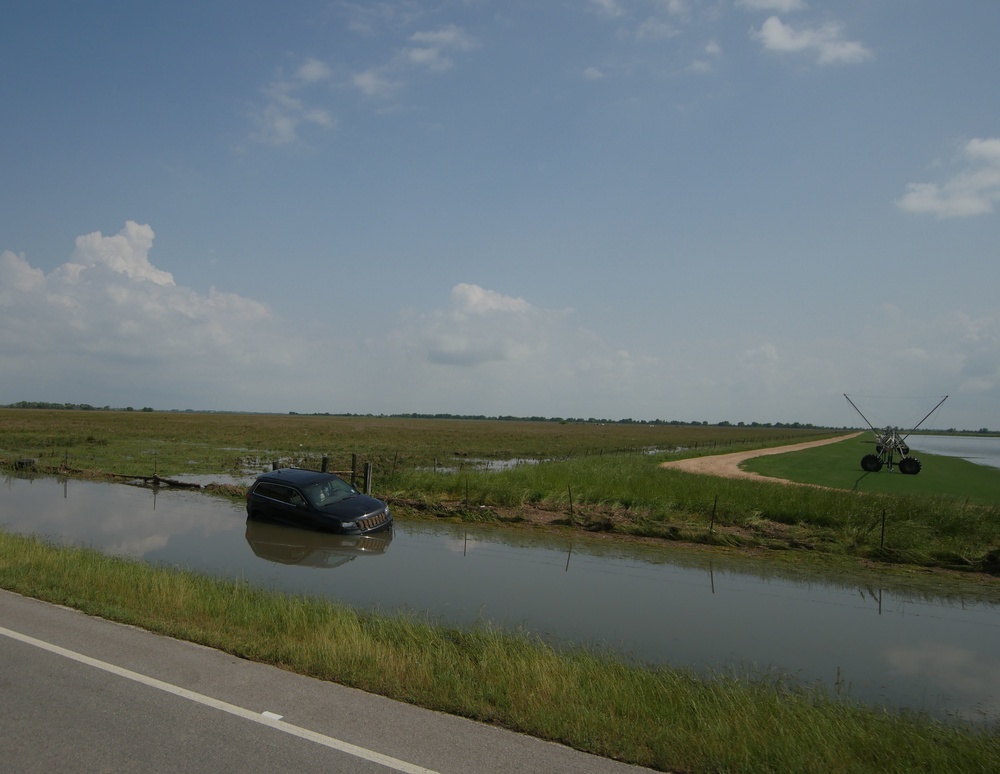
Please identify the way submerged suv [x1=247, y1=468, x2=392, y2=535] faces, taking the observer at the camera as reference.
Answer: facing the viewer and to the right of the viewer
